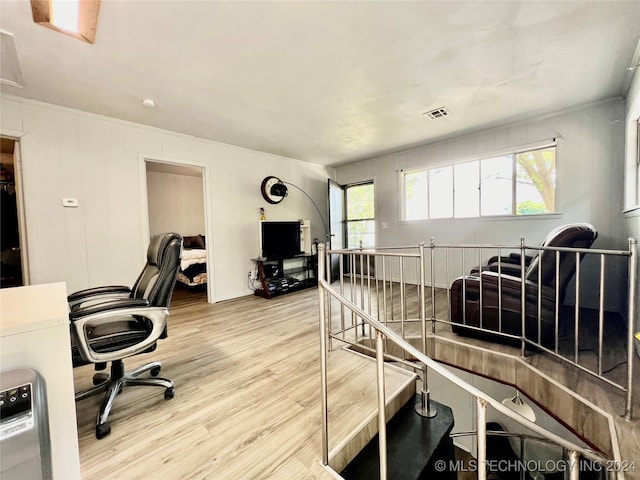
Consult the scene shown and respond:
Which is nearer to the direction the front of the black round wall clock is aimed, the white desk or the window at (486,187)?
the window

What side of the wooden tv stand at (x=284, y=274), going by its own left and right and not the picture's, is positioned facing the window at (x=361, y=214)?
left

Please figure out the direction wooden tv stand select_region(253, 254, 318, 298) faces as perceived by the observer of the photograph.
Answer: facing the viewer and to the right of the viewer

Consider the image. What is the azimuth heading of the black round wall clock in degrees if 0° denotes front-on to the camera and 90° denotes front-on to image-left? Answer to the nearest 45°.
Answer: approximately 315°

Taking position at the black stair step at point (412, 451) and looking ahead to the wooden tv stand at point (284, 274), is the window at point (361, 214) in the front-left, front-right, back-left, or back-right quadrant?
front-right

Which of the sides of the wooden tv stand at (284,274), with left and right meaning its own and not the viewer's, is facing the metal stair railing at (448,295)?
front

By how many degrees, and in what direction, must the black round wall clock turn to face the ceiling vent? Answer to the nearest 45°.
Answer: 0° — it already faces it

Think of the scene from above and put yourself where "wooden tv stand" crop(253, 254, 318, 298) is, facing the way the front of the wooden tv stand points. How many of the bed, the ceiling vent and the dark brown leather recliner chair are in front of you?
2

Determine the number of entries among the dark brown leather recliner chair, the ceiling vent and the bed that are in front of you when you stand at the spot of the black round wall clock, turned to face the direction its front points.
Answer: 2

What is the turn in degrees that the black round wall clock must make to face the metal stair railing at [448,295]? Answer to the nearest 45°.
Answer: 0° — it already faces it

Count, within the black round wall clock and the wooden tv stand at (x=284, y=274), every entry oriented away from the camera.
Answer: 0

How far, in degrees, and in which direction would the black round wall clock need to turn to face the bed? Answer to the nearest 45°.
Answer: approximately 135° to its right

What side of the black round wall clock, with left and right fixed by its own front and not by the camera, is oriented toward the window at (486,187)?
front
